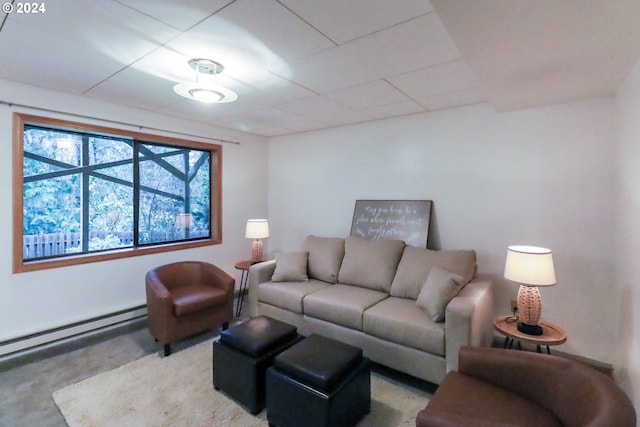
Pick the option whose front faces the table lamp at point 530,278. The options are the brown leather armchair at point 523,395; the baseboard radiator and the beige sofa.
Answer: the baseboard radiator

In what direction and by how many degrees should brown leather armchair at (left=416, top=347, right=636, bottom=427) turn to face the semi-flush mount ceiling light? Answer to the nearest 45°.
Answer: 0° — it already faces it

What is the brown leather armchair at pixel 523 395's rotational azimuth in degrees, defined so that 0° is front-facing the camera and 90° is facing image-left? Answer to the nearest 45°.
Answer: approximately 90°

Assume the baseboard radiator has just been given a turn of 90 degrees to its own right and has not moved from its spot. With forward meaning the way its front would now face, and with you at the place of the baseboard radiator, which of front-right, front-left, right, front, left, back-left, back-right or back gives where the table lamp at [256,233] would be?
back-left

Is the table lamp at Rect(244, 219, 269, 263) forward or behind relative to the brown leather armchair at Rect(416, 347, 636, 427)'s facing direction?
forward

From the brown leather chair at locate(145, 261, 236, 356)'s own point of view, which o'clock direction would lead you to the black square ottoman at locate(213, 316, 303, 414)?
The black square ottoman is roughly at 1 o'clock from the brown leather chair.

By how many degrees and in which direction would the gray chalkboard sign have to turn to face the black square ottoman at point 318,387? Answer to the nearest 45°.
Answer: approximately 45° to its left

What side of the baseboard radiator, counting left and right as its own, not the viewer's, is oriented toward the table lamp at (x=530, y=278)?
front

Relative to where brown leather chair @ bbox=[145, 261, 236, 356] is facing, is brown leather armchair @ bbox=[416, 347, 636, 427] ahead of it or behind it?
ahead

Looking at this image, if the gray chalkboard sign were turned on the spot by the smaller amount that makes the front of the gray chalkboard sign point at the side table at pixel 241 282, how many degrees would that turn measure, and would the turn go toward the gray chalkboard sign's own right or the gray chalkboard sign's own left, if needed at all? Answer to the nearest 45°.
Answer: approximately 45° to the gray chalkboard sign's own right

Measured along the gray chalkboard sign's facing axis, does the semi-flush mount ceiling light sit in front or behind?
in front
